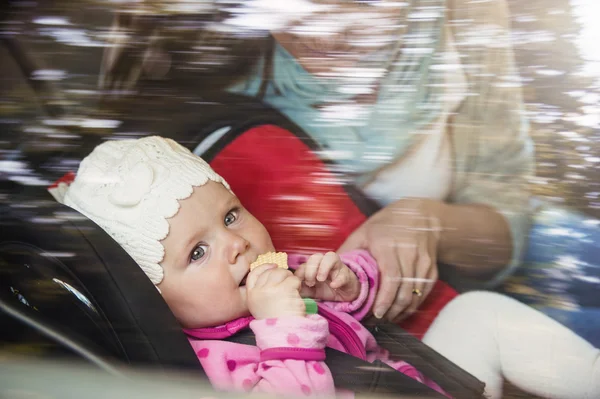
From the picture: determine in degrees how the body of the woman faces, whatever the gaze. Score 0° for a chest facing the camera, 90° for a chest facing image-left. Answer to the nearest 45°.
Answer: approximately 45°

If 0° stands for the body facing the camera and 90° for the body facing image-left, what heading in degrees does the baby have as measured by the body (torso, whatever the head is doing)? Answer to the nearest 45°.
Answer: approximately 315°

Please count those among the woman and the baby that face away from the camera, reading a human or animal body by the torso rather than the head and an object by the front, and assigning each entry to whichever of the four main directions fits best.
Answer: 0
